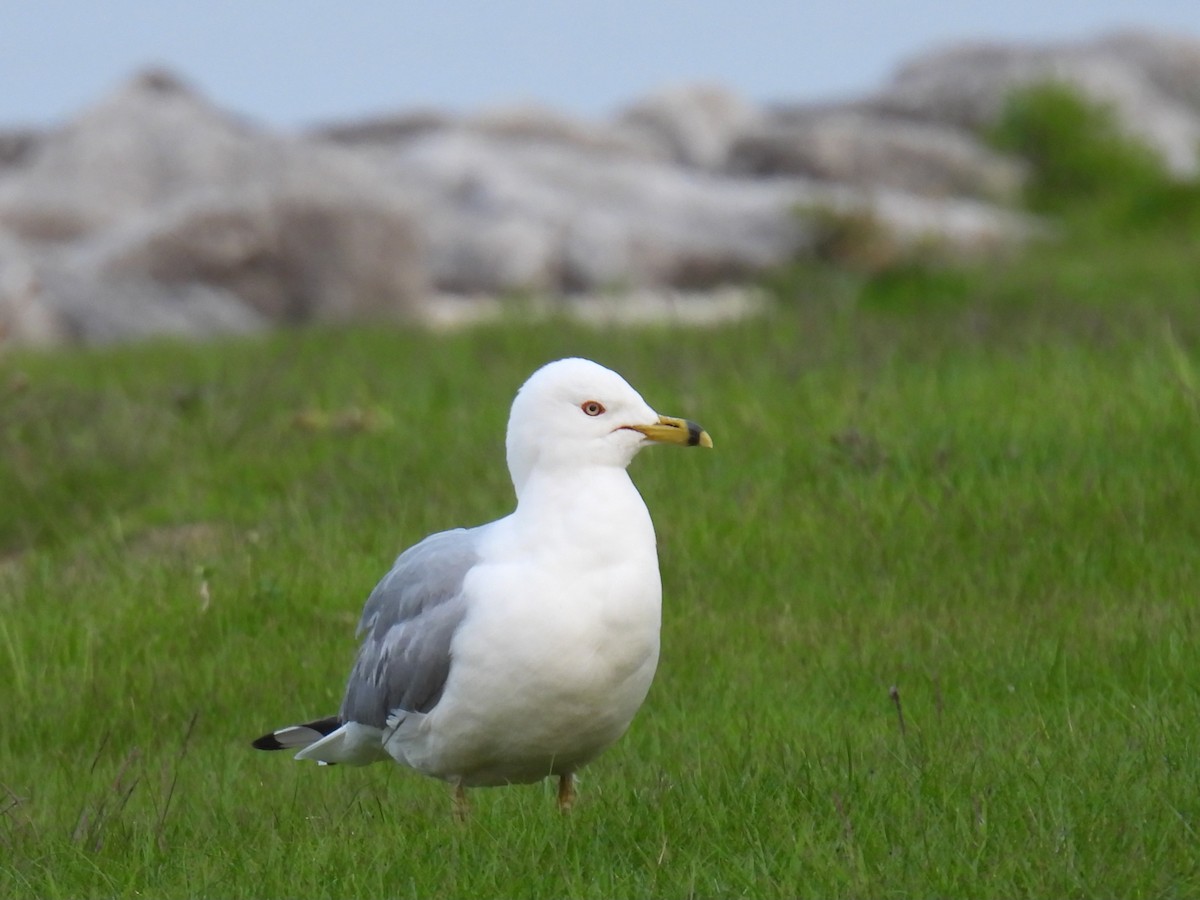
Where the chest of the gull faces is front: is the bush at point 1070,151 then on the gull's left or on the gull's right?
on the gull's left

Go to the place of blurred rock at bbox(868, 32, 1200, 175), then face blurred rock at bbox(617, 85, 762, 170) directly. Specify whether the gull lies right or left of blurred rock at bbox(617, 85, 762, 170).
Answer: left

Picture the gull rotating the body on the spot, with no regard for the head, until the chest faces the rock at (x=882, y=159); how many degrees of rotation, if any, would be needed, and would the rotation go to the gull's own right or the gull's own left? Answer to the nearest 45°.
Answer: approximately 135° to the gull's own left

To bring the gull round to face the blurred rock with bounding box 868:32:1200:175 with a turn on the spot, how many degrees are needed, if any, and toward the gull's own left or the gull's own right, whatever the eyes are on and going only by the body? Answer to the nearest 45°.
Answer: approximately 135° to the gull's own left

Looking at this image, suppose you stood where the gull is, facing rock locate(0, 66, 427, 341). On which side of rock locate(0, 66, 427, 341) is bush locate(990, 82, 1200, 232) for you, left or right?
right

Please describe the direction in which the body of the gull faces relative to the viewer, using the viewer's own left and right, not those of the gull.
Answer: facing the viewer and to the right of the viewer

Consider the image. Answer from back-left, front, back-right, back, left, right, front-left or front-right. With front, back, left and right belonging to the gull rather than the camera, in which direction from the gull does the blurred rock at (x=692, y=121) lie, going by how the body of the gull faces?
back-left

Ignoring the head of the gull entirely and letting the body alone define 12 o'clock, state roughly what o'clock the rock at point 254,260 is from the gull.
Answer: The rock is roughly at 7 o'clock from the gull.

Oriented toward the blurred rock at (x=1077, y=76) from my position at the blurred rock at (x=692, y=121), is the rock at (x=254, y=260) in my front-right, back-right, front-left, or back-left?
back-right

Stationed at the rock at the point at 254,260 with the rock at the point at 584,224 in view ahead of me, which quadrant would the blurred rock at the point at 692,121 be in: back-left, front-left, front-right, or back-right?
front-left
